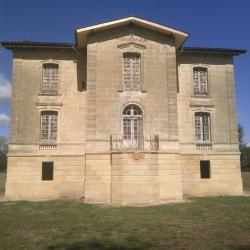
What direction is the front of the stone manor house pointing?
toward the camera
